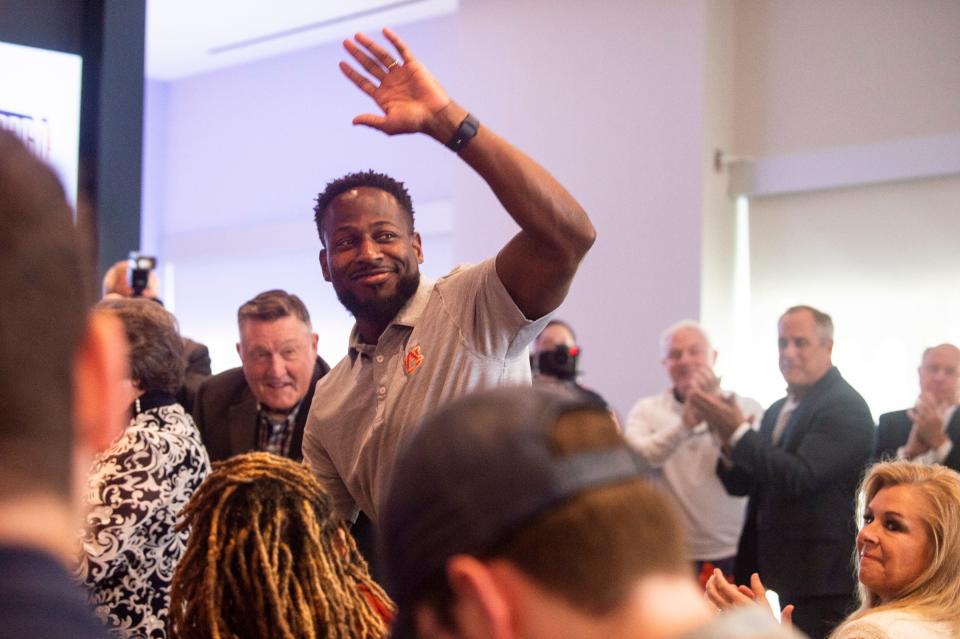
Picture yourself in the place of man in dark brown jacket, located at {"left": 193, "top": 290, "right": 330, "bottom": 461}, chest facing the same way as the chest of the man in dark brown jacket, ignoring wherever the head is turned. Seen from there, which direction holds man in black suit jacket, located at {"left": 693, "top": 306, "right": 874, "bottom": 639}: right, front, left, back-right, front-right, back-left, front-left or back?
left

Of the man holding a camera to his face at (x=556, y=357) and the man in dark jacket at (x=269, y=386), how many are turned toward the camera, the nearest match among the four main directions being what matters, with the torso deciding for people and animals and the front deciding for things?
2

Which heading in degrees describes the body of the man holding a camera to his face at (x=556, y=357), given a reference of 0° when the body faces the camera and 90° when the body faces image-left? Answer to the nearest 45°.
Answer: approximately 0°

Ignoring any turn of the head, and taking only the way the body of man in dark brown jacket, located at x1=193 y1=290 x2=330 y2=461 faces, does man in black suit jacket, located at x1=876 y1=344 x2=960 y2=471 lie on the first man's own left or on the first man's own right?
on the first man's own left

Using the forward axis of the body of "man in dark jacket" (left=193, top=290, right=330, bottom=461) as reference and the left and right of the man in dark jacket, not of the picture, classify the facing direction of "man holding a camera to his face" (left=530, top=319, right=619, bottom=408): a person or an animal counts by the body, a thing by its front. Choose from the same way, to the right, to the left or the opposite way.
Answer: the same way

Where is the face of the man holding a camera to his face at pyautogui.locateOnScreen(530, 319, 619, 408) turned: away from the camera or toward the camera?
toward the camera

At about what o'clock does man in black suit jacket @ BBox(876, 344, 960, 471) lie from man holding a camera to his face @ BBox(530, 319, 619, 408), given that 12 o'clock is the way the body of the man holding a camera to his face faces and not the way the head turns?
The man in black suit jacket is roughly at 9 o'clock from the man holding a camera to his face.

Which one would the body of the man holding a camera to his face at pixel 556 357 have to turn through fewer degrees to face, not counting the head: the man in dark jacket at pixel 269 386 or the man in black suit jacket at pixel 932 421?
the man in dark jacket

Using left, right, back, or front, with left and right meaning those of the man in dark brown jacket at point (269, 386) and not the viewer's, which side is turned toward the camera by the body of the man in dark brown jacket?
front

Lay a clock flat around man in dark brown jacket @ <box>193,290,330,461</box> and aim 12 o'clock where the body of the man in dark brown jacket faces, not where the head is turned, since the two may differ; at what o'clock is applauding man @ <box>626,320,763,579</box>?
The applauding man is roughly at 8 o'clock from the man in dark brown jacket.

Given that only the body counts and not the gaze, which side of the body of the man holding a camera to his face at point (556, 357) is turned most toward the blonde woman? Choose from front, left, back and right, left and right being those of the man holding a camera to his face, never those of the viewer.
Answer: front

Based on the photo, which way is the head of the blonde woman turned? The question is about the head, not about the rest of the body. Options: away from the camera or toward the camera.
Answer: toward the camera

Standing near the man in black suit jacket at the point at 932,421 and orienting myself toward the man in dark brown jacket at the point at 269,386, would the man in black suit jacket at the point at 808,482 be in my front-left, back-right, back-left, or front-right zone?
front-left
